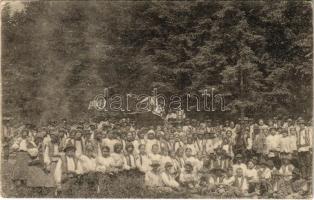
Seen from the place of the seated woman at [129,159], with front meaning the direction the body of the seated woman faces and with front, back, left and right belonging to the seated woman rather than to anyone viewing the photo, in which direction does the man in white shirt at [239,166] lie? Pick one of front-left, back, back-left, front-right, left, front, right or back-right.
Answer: left

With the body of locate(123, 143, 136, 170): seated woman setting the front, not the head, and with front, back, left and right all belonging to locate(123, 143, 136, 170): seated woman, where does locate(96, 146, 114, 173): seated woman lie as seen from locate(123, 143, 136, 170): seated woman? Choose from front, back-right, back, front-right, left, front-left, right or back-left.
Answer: right

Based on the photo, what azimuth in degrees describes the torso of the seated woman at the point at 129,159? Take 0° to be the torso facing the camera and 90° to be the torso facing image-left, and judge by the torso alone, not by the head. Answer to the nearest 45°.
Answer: approximately 0°

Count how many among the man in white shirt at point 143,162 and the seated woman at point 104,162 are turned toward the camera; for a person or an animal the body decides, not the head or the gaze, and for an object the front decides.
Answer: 2

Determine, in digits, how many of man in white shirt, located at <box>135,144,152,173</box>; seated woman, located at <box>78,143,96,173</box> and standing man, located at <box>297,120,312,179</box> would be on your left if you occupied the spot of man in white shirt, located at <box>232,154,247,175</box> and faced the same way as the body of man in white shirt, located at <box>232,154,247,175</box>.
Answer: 1

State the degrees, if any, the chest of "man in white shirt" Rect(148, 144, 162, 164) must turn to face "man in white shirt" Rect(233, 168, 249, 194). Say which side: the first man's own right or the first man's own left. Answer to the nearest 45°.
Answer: approximately 90° to the first man's own left

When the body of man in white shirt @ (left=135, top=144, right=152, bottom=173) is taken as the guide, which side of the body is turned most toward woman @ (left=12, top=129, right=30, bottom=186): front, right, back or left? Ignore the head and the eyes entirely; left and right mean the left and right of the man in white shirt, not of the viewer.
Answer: right

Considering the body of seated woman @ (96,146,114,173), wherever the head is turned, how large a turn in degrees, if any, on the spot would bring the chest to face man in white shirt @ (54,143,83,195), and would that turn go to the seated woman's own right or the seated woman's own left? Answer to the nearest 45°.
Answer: approximately 90° to the seated woman's own right

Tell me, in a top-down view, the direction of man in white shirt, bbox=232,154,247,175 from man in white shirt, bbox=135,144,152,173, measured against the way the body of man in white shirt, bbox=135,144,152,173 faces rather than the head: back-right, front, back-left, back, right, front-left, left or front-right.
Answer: left

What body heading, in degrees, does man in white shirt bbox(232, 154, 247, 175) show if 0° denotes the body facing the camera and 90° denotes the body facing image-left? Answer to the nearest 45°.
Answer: approximately 0°

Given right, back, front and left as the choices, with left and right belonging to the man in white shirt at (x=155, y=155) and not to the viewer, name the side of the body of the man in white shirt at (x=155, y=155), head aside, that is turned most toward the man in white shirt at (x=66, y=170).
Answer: right

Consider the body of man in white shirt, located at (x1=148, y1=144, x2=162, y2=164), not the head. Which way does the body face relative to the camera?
toward the camera
